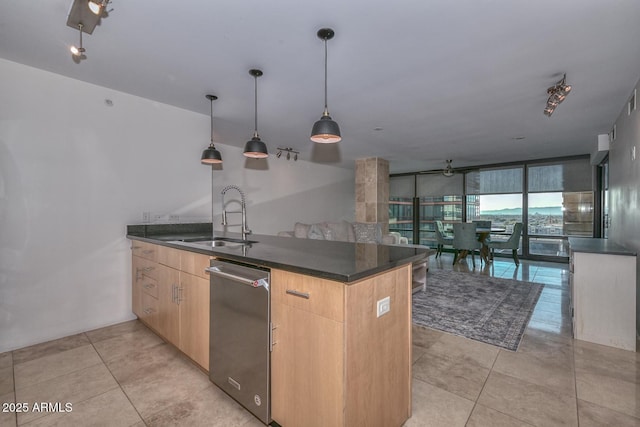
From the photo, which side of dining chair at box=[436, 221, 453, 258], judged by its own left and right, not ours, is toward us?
right

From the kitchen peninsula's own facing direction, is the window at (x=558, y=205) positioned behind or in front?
behind

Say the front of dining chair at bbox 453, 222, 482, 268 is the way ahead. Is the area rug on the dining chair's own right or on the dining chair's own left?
on the dining chair's own right

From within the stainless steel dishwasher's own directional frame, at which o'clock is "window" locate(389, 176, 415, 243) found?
The window is roughly at 6 o'clock from the stainless steel dishwasher.

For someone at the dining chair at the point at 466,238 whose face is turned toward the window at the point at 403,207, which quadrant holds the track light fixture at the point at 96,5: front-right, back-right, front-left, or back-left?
back-left

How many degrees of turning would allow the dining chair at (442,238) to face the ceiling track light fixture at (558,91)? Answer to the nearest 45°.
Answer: approximately 90° to its right

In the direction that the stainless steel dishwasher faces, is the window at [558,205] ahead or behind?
behind

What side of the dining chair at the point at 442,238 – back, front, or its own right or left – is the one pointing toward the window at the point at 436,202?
left

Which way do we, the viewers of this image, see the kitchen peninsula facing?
facing the viewer and to the left of the viewer

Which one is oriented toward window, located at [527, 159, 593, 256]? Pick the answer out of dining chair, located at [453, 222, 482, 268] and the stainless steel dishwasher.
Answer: the dining chair

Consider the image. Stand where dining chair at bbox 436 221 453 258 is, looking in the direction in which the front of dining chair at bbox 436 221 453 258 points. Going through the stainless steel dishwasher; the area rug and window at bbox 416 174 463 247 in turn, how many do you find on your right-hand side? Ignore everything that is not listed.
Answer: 2

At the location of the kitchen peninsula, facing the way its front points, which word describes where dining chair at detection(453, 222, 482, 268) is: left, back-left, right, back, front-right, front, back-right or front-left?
back

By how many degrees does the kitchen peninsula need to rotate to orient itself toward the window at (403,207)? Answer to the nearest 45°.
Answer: approximately 180°

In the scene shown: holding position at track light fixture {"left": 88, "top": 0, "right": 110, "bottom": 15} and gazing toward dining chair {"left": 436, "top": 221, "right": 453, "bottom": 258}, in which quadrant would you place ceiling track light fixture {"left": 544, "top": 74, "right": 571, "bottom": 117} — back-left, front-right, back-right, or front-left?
front-right

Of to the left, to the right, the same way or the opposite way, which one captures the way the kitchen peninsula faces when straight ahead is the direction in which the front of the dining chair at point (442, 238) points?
to the right

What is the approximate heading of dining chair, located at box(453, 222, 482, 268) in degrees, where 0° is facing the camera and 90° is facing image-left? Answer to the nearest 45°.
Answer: approximately 225°
